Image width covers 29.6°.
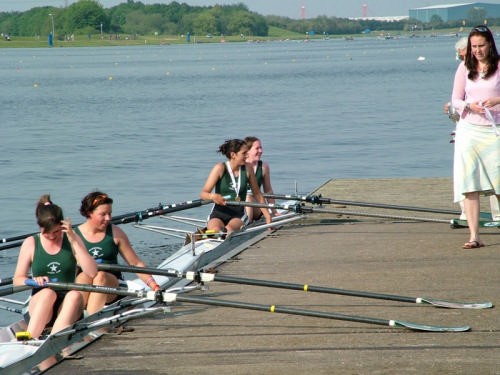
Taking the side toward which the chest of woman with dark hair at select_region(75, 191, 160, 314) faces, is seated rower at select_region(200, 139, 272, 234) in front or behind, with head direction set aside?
behind

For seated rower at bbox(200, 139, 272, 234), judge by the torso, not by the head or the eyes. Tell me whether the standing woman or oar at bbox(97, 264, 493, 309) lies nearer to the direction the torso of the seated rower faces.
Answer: the oar

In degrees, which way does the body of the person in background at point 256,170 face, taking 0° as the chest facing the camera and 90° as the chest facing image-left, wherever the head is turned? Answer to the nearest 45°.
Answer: approximately 315°

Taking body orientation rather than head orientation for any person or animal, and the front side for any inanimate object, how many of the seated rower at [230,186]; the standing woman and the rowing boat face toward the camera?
2

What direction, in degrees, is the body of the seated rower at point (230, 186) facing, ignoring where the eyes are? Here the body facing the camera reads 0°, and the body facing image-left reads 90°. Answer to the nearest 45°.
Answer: approximately 0°

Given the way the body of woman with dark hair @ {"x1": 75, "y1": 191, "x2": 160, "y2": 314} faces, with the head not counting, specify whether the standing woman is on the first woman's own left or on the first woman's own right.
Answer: on the first woman's own left

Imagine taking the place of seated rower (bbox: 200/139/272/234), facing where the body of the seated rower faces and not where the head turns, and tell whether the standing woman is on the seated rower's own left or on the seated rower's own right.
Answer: on the seated rower's own left

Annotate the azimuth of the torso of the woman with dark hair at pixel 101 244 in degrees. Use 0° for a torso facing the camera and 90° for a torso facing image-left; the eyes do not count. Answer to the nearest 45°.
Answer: approximately 0°
